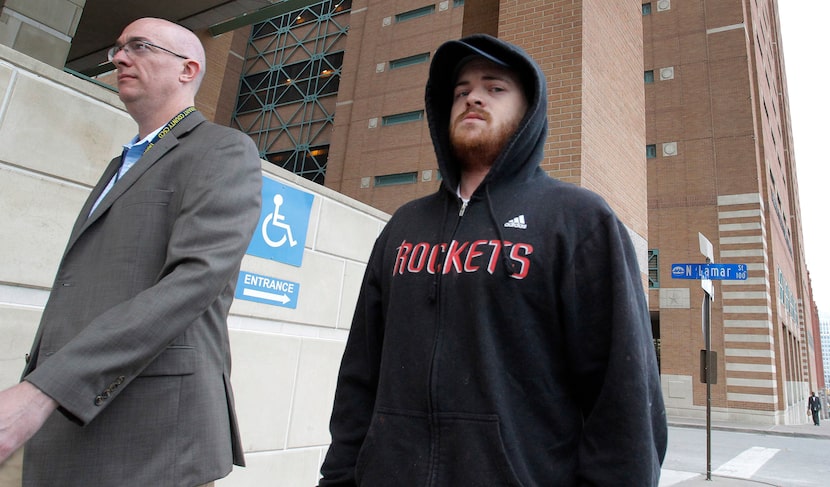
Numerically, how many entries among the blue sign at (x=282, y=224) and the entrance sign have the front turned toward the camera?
2

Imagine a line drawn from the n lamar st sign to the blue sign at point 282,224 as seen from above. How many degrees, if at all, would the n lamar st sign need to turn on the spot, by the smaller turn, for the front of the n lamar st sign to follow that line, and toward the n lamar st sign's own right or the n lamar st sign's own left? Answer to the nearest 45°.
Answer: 0° — it already faces it

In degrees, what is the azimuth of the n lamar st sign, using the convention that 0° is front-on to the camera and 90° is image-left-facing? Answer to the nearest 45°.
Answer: approximately 0°

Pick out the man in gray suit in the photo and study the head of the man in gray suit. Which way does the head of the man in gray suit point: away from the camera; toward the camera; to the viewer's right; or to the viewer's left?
to the viewer's left

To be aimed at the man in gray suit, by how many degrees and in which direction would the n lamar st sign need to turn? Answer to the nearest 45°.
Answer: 0° — it already faces them

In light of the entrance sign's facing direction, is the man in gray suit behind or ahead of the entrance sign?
ahead

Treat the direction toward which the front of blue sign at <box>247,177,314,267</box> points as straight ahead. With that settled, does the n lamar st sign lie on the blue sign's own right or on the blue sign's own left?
on the blue sign's own left

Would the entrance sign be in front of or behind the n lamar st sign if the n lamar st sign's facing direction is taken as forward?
in front

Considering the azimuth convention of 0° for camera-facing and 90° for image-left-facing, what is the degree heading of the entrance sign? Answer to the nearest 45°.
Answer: approximately 0°
